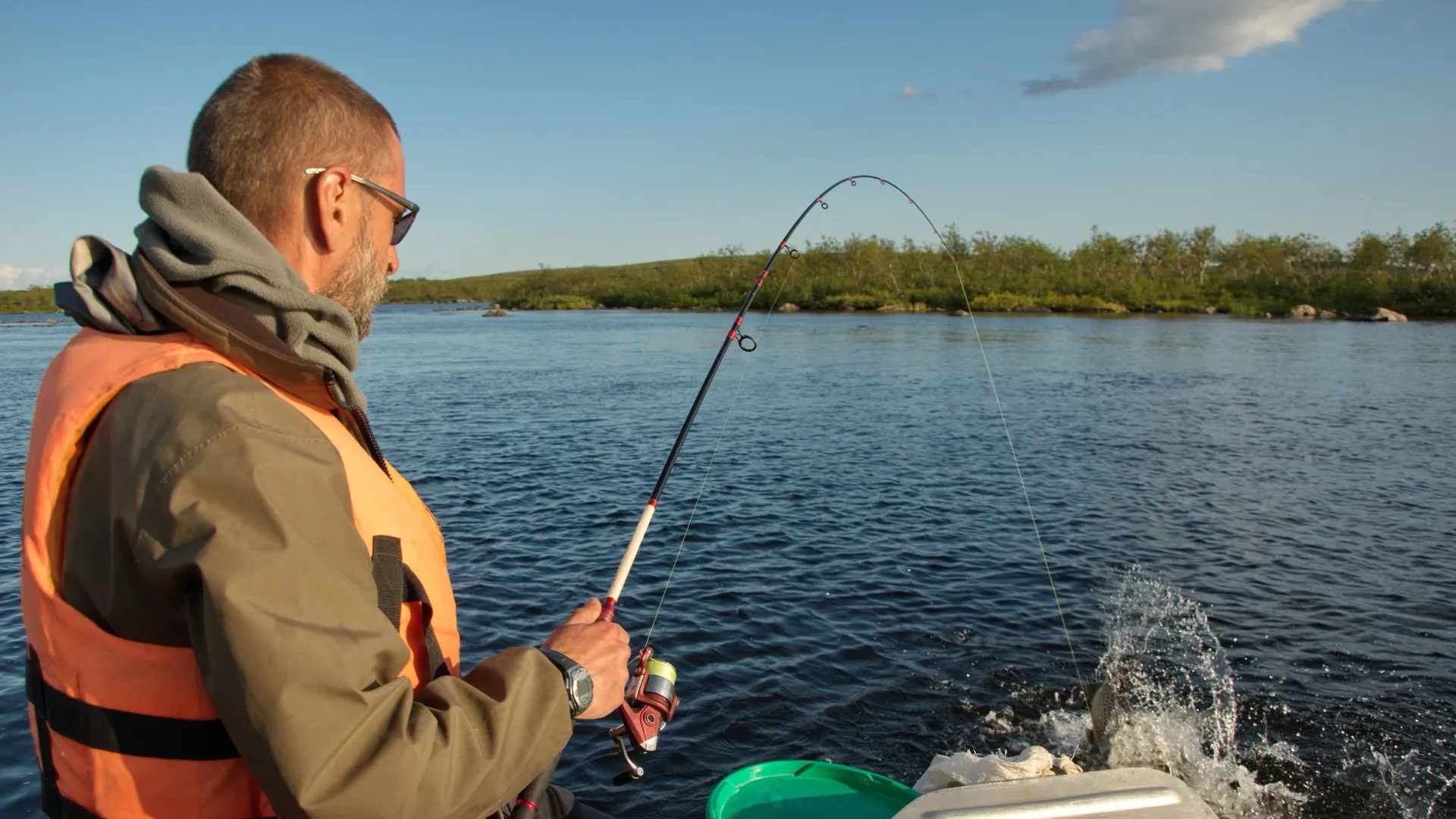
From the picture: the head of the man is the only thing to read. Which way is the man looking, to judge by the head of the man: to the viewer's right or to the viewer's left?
to the viewer's right

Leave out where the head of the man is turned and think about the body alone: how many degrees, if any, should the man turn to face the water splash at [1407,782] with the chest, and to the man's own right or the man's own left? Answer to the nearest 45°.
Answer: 0° — they already face it

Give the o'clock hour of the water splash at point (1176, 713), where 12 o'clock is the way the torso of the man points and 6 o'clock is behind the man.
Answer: The water splash is roughly at 11 o'clock from the man.

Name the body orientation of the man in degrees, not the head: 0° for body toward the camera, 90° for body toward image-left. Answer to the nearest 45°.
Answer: approximately 270°
